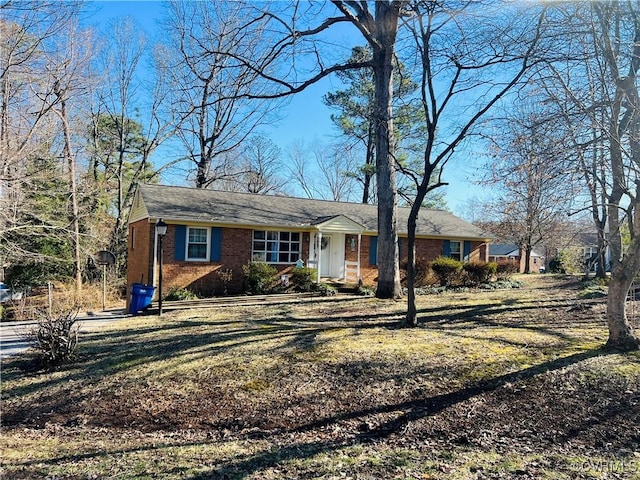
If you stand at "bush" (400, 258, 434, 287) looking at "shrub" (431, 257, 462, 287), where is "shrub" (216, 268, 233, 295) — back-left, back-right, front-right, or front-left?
back-right

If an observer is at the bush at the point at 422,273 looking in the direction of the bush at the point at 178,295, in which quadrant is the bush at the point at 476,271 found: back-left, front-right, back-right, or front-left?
back-left

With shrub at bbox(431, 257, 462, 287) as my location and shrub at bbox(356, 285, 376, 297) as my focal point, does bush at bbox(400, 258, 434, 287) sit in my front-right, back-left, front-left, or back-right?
front-right

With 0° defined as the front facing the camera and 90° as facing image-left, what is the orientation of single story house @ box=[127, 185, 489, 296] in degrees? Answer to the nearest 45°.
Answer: approximately 315°

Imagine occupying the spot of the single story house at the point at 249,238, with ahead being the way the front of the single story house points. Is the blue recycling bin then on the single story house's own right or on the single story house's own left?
on the single story house's own right

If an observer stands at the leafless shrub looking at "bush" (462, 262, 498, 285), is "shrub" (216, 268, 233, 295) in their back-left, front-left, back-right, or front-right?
front-left

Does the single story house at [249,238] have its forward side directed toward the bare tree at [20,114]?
no

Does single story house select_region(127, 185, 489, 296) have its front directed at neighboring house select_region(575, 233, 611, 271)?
no

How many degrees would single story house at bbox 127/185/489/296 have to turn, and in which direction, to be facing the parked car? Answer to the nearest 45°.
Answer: approximately 135° to its right

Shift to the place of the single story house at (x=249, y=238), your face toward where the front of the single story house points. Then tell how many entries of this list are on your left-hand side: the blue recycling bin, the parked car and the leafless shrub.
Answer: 0
